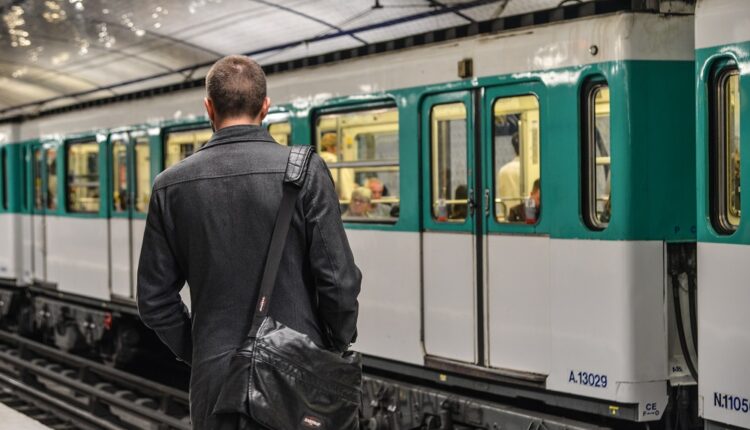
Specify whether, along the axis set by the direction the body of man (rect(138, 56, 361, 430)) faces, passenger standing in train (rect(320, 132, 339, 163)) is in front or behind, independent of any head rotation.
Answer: in front

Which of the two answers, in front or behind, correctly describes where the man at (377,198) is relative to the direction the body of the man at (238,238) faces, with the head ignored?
in front

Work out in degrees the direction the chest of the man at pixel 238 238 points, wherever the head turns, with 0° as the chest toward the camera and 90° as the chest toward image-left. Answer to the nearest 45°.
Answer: approximately 180°

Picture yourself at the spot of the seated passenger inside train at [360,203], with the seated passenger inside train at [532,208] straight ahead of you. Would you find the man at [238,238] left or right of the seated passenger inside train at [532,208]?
right

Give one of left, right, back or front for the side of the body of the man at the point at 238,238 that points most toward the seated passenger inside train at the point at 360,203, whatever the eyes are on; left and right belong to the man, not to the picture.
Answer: front

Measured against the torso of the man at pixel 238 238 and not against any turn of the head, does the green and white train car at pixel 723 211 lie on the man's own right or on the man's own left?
on the man's own right

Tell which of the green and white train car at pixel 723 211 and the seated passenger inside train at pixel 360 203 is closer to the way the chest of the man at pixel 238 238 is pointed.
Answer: the seated passenger inside train

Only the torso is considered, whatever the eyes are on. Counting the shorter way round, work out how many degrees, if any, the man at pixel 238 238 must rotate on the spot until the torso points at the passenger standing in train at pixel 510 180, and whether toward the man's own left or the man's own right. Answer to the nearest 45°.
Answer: approximately 45° to the man's own right

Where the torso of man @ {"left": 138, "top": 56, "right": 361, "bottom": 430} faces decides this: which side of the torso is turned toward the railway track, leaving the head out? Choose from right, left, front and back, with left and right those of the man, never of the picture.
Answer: front

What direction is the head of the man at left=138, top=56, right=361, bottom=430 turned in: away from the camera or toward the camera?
away from the camera
